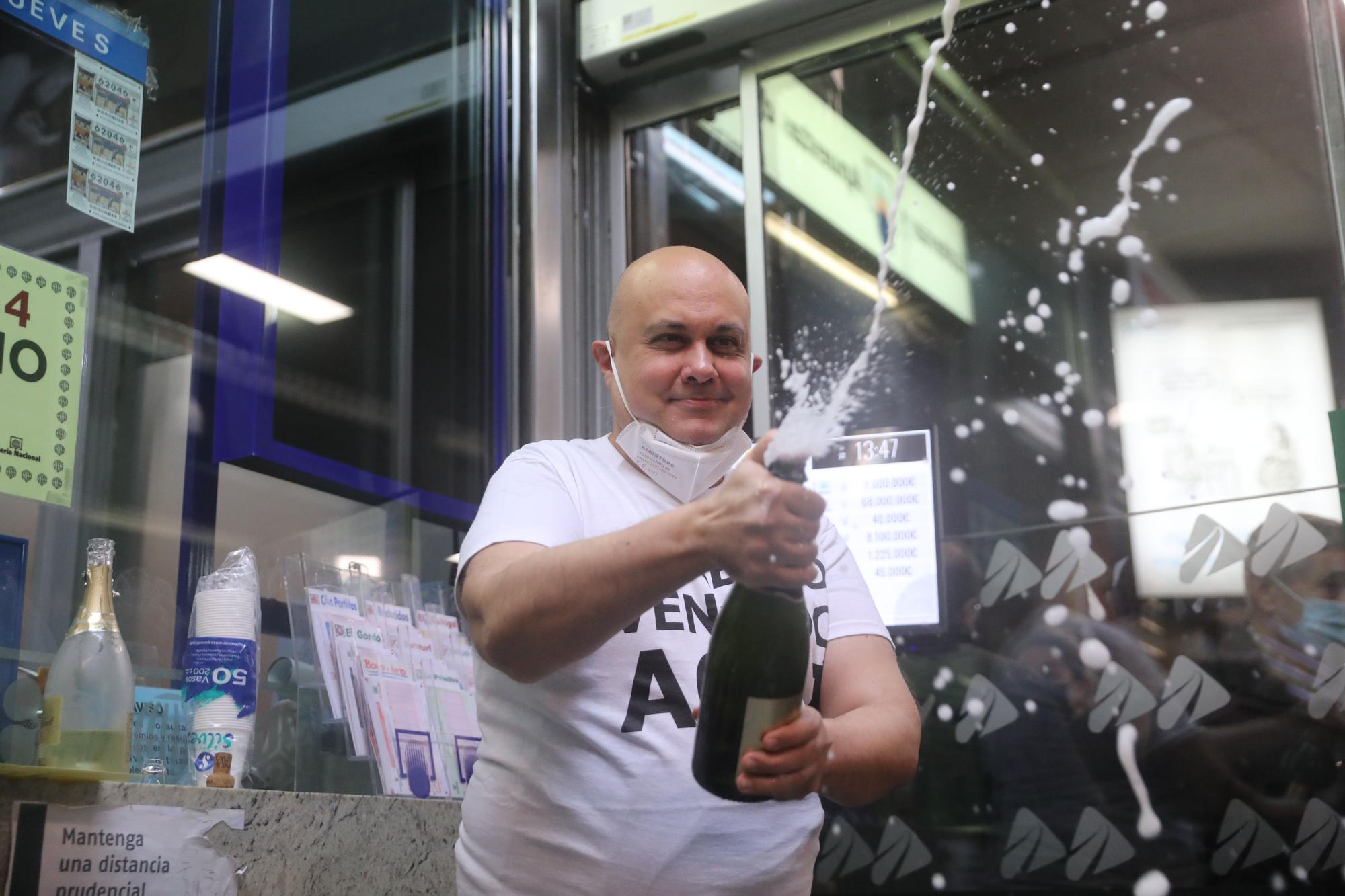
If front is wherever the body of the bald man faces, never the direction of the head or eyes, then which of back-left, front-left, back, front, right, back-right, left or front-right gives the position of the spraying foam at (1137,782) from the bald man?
left

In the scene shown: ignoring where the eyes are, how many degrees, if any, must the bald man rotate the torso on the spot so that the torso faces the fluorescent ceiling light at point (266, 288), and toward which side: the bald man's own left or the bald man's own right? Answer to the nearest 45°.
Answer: approximately 180°

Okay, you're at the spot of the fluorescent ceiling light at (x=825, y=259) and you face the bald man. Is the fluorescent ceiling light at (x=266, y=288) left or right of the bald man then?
right

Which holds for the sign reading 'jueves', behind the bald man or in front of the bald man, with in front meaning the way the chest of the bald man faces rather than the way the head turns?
behind

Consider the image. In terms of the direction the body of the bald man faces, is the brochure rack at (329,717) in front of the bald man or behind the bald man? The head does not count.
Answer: behind

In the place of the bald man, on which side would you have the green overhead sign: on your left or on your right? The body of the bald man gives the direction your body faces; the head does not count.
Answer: on your left

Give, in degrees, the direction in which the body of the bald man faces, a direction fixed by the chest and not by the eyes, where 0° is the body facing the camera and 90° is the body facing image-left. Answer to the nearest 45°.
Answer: approximately 315°

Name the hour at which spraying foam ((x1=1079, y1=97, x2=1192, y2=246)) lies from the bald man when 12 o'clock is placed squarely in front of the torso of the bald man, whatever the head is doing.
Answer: The spraying foam is roughly at 9 o'clock from the bald man.

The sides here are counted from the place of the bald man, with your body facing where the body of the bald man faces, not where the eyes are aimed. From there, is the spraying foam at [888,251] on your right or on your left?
on your left

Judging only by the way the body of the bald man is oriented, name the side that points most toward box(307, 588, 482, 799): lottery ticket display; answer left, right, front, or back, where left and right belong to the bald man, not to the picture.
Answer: back
